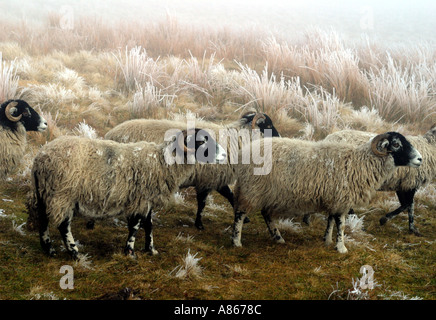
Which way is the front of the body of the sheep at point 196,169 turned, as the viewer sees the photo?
to the viewer's right

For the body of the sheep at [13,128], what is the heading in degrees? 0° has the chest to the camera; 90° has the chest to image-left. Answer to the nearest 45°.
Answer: approximately 270°

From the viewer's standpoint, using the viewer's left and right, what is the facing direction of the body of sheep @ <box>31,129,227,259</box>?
facing to the right of the viewer

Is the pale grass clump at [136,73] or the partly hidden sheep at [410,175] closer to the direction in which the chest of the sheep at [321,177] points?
the partly hidden sheep

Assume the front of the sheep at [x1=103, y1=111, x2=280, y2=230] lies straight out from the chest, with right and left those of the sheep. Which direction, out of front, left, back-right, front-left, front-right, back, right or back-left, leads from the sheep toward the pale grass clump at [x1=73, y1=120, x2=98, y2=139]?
back-left

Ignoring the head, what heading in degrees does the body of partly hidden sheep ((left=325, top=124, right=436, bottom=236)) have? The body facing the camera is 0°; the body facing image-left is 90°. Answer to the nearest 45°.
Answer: approximately 270°

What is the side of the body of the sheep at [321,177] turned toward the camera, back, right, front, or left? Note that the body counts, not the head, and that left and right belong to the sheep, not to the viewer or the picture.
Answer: right

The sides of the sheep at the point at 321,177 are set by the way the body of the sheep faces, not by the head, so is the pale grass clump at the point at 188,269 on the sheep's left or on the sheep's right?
on the sheep's right
